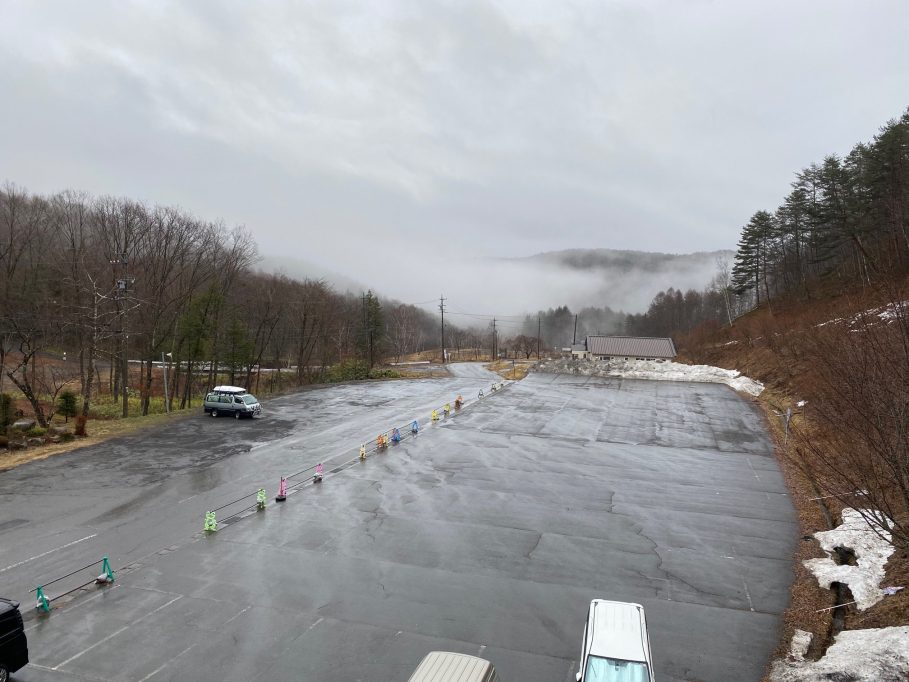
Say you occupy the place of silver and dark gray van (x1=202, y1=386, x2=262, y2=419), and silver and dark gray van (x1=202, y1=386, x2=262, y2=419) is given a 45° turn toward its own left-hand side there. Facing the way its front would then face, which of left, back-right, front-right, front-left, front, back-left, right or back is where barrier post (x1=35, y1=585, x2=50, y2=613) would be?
right

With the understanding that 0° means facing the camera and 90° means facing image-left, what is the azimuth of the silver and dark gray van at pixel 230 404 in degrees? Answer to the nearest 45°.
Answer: approximately 315°

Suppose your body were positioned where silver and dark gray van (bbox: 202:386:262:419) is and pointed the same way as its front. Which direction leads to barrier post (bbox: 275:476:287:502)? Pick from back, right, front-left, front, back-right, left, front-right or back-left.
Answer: front-right

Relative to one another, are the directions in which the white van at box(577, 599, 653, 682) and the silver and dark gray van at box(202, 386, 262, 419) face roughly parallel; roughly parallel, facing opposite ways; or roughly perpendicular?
roughly perpendicular

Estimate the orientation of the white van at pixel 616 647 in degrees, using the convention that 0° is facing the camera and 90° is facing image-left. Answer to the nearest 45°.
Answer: approximately 0°

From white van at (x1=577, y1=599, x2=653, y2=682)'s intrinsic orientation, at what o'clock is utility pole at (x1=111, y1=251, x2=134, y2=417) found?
The utility pole is roughly at 4 o'clock from the white van.

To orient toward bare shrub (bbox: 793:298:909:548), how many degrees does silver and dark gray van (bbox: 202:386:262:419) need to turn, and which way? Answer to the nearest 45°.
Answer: approximately 45° to its right

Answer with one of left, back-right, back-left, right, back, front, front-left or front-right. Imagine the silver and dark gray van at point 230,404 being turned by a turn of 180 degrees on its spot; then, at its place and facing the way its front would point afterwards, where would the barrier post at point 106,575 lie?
back-left

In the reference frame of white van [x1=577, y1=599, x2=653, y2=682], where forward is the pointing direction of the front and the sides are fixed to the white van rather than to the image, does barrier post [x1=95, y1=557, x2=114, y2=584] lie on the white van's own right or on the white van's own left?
on the white van's own right
